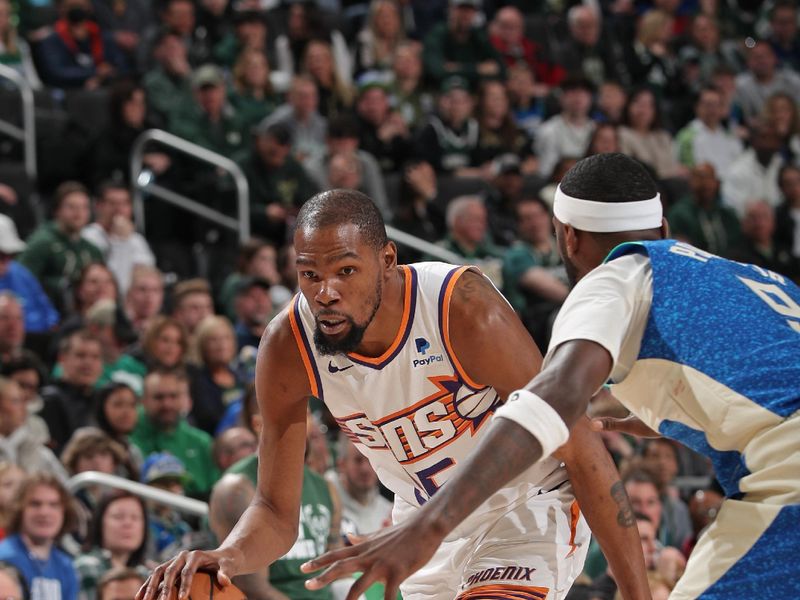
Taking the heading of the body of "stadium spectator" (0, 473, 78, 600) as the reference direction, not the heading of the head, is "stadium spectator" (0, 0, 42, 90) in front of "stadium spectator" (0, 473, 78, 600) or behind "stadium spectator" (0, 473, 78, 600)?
behind

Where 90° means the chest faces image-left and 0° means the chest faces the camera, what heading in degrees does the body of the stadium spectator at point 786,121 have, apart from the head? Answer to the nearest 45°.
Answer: approximately 45°

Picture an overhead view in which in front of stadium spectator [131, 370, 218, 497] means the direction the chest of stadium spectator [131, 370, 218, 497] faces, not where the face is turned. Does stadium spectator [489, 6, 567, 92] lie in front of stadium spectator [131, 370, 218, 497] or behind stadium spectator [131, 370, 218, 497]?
behind

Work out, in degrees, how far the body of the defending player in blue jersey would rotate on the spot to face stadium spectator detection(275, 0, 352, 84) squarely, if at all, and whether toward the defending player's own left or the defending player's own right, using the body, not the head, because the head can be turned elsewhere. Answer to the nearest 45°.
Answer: approximately 45° to the defending player's own right

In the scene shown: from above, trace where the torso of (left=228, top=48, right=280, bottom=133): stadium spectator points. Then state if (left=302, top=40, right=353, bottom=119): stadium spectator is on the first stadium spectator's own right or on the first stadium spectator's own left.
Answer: on the first stadium spectator's own left

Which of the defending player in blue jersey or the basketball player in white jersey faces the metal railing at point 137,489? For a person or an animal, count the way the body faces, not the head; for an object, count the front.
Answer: the defending player in blue jersey

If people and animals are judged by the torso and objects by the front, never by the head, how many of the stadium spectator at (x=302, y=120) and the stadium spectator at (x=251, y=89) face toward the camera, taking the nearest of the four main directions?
2
